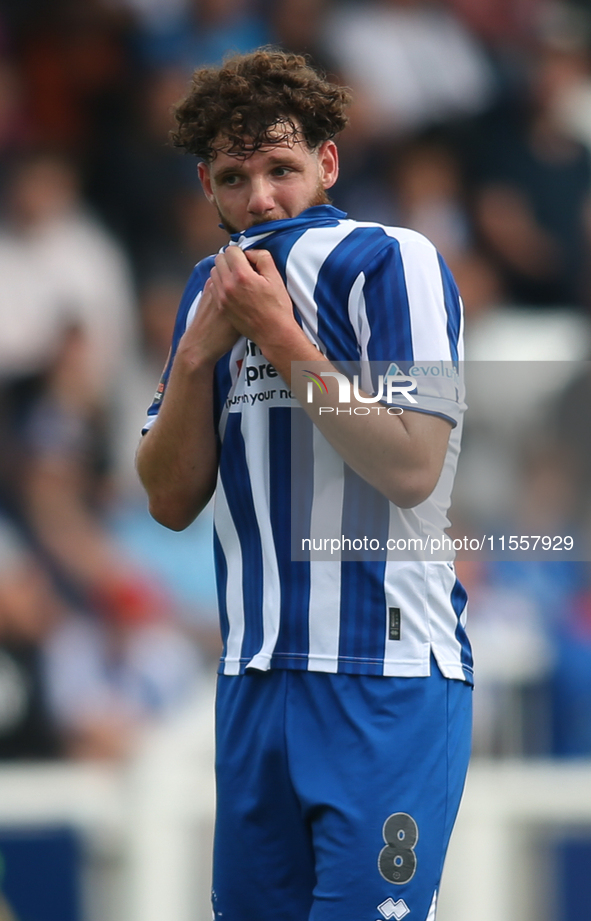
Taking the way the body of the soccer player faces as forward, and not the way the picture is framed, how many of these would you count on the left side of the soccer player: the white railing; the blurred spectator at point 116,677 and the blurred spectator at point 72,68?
0

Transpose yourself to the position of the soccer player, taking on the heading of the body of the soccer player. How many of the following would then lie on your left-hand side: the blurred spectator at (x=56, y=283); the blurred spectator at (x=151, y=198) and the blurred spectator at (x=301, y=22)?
0

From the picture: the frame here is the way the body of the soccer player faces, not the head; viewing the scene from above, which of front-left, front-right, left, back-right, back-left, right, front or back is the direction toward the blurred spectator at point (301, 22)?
back-right

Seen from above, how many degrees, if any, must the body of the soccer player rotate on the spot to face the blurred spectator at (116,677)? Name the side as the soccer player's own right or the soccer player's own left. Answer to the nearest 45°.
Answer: approximately 135° to the soccer player's own right

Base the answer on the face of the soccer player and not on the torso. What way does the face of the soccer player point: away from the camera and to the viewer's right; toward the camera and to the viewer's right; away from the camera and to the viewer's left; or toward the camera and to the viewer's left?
toward the camera and to the viewer's left

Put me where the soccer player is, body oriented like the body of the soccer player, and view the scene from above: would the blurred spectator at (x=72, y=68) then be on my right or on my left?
on my right

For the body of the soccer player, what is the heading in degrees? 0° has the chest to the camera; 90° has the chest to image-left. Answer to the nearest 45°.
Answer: approximately 45°

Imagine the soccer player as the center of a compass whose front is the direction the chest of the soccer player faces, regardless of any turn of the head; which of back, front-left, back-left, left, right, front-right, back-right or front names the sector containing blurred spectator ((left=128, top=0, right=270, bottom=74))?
back-right

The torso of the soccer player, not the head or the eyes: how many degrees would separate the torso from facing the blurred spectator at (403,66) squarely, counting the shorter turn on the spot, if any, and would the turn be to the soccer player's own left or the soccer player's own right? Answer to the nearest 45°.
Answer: approximately 135° to the soccer player's own right

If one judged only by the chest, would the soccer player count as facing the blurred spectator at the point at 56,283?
no

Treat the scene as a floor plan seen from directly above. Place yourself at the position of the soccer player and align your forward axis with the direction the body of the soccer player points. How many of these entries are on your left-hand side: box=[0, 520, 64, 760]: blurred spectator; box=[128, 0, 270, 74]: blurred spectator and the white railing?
0

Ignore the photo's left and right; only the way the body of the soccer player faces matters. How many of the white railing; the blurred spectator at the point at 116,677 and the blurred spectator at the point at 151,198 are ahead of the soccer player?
0

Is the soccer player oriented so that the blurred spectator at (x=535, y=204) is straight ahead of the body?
no

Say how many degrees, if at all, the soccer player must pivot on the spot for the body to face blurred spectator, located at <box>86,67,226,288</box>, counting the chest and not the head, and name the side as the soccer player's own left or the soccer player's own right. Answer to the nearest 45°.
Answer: approximately 135° to the soccer player's own right

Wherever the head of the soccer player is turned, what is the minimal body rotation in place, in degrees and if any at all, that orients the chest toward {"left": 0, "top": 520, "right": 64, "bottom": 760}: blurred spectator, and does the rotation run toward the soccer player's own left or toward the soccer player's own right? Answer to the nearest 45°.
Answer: approximately 135° to the soccer player's own right
